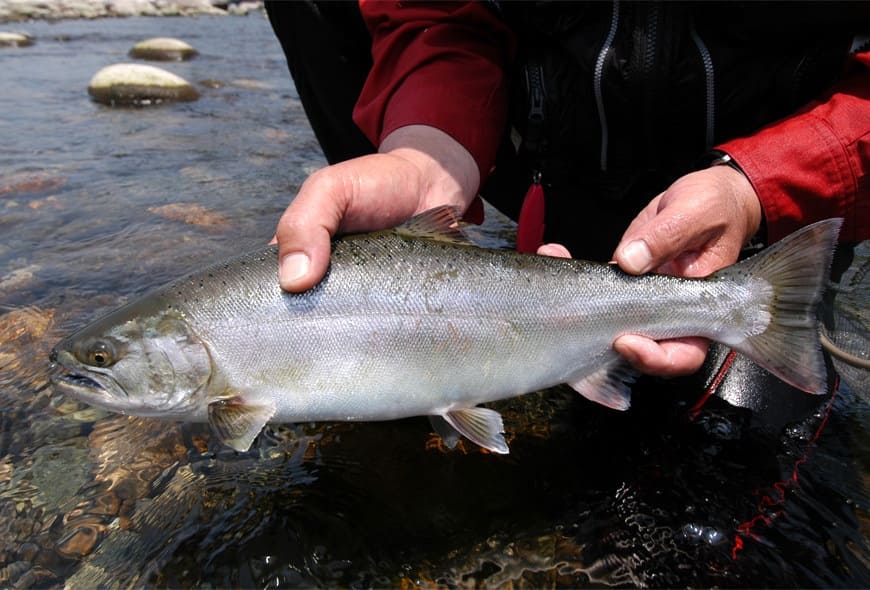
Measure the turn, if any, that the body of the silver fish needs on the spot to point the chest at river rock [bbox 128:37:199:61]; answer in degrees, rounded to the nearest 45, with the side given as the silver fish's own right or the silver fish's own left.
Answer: approximately 45° to the silver fish's own right

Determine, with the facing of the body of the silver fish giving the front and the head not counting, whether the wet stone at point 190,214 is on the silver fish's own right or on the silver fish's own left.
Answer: on the silver fish's own right

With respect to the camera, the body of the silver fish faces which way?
to the viewer's left

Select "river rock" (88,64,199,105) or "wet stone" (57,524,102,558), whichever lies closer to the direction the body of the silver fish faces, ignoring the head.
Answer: the wet stone

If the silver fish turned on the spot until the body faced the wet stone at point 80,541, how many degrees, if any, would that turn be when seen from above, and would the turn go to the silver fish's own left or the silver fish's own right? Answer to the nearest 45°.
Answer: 0° — it already faces it

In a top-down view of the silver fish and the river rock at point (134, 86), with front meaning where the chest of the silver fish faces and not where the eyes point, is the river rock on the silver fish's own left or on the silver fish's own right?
on the silver fish's own right

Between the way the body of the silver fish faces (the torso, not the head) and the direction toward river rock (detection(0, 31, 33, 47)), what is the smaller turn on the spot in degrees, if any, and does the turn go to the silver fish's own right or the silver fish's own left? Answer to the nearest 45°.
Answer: approximately 45° to the silver fish's own right
